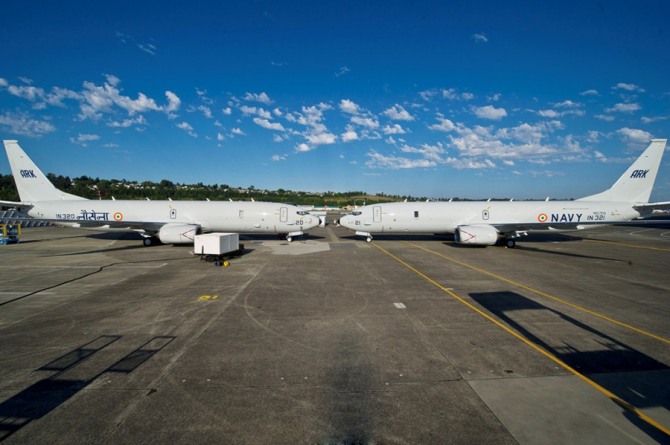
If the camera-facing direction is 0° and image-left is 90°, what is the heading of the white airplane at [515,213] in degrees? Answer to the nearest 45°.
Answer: approximately 90°

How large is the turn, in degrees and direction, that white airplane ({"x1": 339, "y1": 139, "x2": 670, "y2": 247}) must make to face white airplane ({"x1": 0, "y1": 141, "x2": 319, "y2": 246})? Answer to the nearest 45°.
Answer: approximately 45° to its left

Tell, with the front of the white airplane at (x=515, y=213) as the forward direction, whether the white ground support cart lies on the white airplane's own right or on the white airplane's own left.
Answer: on the white airplane's own left
